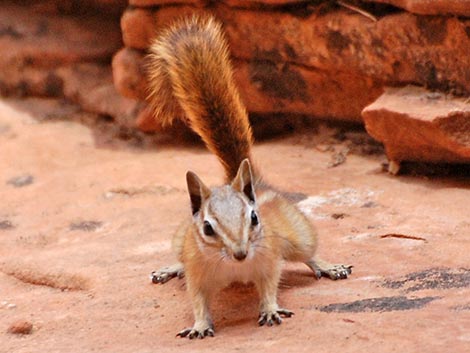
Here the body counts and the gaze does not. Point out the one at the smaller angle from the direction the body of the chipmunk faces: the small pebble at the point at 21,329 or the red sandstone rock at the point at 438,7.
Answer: the small pebble

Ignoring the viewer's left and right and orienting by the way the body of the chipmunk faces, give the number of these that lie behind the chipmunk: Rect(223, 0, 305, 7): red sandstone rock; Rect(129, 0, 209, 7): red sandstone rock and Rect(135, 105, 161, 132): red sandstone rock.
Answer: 3

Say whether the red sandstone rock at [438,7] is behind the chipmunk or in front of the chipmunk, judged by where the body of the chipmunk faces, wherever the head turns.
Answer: behind

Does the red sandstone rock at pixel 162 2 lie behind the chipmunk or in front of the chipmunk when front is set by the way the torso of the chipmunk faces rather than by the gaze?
behind

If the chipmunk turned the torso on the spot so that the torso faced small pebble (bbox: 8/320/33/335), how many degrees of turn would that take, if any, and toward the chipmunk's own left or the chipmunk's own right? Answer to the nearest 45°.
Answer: approximately 45° to the chipmunk's own right

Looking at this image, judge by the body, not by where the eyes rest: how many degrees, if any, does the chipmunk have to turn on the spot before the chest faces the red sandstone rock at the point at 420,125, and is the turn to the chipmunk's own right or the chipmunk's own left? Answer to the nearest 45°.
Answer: approximately 135° to the chipmunk's own left

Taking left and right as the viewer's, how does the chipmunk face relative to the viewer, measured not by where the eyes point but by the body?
facing the viewer

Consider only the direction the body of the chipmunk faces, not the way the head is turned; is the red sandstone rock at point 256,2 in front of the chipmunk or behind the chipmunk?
behind

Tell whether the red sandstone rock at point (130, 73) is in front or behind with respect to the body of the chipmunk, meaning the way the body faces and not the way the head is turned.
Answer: behind

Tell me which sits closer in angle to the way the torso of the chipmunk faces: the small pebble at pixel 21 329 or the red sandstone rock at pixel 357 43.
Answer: the small pebble

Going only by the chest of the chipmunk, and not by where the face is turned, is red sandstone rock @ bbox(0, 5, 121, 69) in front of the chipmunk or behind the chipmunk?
behind

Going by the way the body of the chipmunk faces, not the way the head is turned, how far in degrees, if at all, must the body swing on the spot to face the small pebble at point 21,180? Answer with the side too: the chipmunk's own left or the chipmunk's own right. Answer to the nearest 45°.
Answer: approximately 135° to the chipmunk's own right

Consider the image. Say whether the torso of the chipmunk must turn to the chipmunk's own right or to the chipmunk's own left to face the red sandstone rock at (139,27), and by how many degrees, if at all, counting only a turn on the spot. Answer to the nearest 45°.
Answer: approximately 180°

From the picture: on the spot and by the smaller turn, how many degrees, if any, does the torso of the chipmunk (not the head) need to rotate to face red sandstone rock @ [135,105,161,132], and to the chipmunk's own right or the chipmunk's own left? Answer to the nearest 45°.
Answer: approximately 180°

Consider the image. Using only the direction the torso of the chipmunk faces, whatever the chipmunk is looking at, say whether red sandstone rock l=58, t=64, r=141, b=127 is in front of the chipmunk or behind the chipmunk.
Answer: behind
